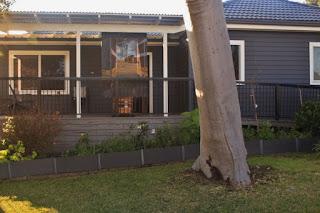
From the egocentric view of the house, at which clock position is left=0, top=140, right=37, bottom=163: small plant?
The small plant is roughly at 1 o'clock from the house.

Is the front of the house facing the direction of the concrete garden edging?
yes

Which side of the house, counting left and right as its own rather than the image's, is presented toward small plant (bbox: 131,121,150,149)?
front

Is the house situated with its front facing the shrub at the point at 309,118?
no

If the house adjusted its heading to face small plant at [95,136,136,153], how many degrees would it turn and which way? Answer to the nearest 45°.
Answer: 0° — it already faces it

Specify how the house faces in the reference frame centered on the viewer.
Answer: facing the viewer

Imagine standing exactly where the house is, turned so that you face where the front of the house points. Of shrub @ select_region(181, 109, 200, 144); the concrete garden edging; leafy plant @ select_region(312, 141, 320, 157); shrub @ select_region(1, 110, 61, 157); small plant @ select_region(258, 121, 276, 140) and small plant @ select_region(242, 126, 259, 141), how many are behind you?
0

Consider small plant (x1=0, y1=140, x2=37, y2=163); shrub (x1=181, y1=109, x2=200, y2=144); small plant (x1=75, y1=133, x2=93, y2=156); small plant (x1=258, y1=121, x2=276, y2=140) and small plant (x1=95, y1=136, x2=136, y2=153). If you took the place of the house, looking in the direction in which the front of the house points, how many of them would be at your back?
0

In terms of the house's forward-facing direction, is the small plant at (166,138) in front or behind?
in front

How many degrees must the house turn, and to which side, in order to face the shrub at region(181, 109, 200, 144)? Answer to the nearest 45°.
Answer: approximately 45° to its left

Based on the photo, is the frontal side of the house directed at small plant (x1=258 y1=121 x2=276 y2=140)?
no
